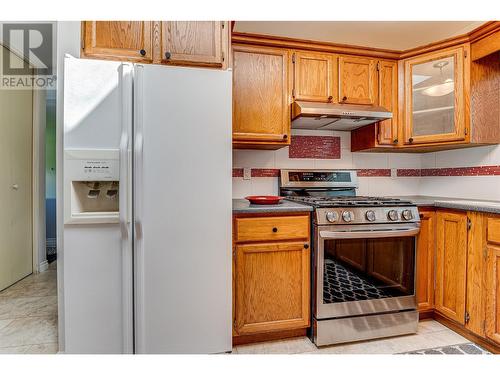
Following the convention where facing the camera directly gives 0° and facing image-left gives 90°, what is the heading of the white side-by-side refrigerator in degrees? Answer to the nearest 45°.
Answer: approximately 0°

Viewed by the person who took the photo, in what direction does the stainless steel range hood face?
facing the viewer and to the right of the viewer

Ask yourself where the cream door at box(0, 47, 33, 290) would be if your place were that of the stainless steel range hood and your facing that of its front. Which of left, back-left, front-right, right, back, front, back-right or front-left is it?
back-right

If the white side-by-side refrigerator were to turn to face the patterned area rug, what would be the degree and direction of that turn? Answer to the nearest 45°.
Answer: approximately 90° to its left

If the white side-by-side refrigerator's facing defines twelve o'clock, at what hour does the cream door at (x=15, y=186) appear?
The cream door is roughly at 5 o'clock from the white side-by-side refrigerator.
